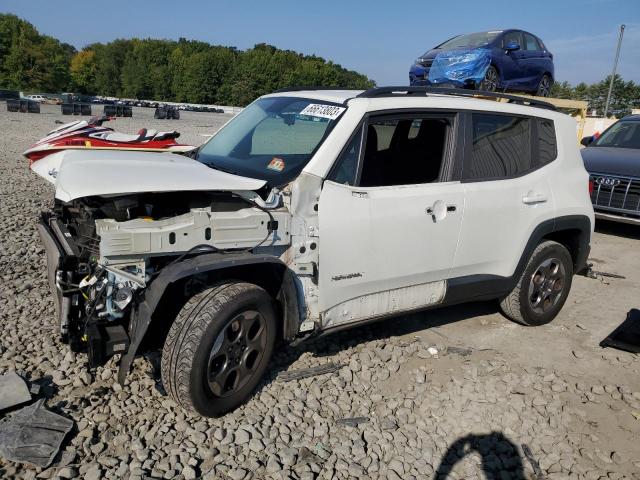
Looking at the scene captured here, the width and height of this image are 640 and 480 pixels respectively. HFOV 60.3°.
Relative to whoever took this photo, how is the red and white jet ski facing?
facing to the left of the viewer

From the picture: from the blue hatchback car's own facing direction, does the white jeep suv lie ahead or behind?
ahead

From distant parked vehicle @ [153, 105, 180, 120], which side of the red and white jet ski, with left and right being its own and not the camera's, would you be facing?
right

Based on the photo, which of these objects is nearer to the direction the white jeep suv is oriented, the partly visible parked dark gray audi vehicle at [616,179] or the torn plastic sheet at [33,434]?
the torn plastic sheet

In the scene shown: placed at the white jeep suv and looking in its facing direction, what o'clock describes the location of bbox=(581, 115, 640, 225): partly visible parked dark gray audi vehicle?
The partly visible parked dark gray audi vehicle is roughly at 6 o'clock from the white jeep suv.

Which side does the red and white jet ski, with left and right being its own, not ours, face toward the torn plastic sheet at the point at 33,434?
left

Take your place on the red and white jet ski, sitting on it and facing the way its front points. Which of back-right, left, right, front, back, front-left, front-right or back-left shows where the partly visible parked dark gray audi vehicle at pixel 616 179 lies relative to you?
back

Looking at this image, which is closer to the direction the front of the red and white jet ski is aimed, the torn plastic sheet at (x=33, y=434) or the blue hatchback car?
the torn plastic sheet

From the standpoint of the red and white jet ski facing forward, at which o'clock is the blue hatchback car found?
The blue hatchback car is roughly at 5 o'clock from the red and white jet ski.

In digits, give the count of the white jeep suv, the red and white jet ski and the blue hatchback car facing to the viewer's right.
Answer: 0

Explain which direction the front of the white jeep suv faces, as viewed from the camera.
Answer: facing the viewer and to the left of the viewer

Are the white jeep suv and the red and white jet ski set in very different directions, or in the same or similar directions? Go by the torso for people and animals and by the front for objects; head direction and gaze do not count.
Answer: same or similar directions

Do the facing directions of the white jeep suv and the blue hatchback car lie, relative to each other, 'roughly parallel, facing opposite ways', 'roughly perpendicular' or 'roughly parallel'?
roughly parallel

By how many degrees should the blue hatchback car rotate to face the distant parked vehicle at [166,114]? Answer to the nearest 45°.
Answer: approximately 90° to its right

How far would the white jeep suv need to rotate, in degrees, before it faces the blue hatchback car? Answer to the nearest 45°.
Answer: approximately 180°
